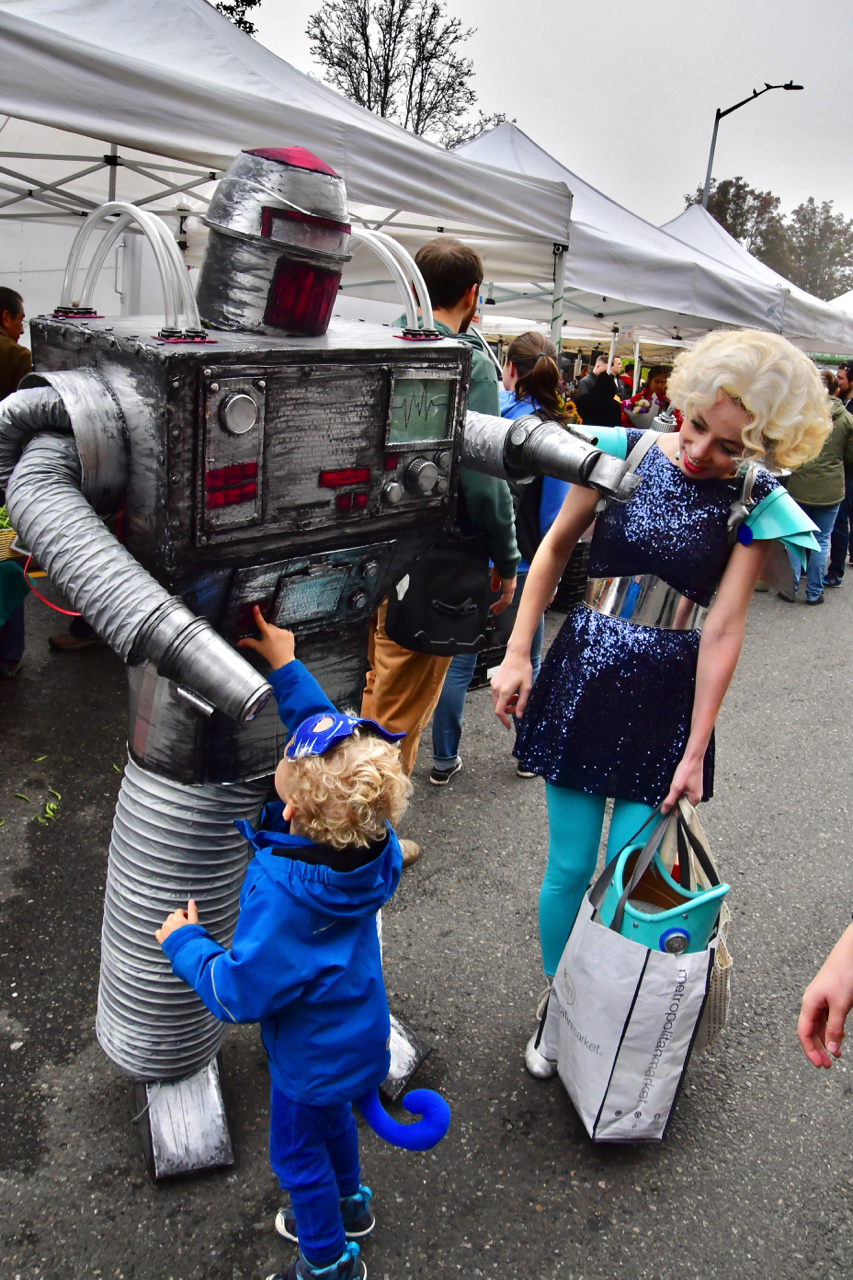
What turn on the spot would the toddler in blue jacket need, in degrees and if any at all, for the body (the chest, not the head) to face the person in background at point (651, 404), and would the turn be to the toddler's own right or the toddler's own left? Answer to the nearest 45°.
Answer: approximately 45° to the toddler's own right

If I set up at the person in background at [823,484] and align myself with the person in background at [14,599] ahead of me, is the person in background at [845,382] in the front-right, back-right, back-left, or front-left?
back-right

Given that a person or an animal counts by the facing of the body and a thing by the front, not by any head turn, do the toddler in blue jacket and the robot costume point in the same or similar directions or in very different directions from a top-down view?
very different directions

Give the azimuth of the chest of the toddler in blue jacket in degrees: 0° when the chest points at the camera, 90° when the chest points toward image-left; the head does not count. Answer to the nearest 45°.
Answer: approximately 135°

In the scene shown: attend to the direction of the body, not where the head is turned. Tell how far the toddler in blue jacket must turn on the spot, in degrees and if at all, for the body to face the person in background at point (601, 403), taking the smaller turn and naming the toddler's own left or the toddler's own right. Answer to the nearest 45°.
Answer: approximately 45° to the toddler's own right

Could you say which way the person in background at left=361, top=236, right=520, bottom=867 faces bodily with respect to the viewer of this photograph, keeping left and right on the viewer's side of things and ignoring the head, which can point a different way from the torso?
facing away from the viewer and to the right of the viewer

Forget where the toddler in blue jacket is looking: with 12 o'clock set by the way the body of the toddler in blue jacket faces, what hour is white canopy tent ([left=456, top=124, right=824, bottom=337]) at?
The white canopy tent is roughly at 2 o'clock from the toddler in blue jacket.

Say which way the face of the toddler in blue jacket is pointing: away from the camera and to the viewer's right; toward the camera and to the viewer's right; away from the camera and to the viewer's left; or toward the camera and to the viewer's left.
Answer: away from the camera and to the viewer's left
